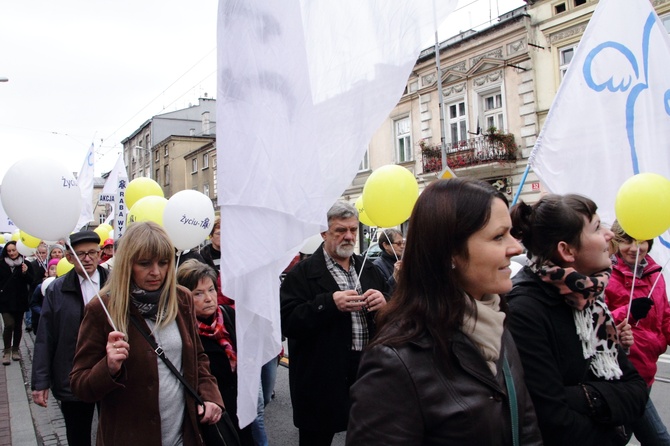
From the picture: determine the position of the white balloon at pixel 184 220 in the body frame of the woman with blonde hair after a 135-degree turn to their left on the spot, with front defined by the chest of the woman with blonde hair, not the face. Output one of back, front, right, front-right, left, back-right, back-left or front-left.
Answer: front

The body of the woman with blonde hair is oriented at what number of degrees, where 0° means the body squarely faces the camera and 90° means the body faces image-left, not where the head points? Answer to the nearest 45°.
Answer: approximately 315°

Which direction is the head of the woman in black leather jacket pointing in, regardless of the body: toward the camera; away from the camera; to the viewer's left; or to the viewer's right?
to the viewer's right

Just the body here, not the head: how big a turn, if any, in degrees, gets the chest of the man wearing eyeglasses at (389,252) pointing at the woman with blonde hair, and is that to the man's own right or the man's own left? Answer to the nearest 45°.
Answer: approximately 45° to the man's own right

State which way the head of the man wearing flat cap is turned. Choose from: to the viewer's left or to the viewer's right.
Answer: to the viewer's right

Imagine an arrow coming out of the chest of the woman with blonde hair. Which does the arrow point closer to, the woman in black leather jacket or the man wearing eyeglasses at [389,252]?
the woman in black leather jacket
